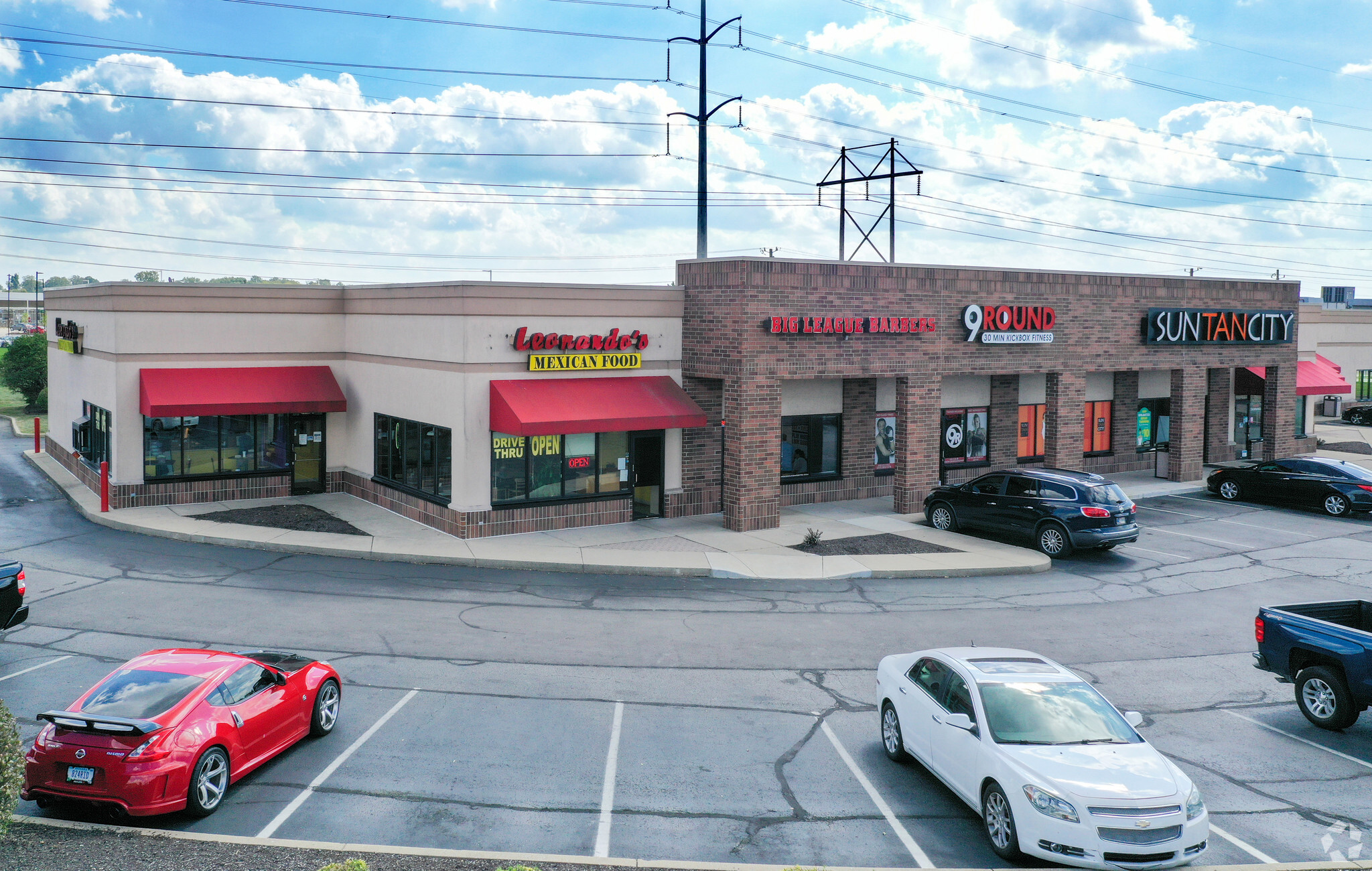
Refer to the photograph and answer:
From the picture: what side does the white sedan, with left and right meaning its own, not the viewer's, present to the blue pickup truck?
left

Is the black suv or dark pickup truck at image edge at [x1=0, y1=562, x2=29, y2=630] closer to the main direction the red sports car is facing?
the black suv

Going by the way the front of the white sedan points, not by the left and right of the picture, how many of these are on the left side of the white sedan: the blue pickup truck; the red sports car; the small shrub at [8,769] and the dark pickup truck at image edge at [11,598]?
1

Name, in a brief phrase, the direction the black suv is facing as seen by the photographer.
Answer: facing away from the viewer and to the left of the viewer

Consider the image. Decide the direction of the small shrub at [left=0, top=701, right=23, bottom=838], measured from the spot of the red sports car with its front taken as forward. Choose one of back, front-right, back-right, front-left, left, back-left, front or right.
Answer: back

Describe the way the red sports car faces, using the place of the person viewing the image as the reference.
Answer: facing away from the viewer and to the right of the viewer

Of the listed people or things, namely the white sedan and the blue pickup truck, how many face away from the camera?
0

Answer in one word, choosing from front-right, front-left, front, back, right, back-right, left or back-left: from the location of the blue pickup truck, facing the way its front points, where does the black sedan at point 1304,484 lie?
back-left

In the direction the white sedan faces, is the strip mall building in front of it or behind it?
behind
